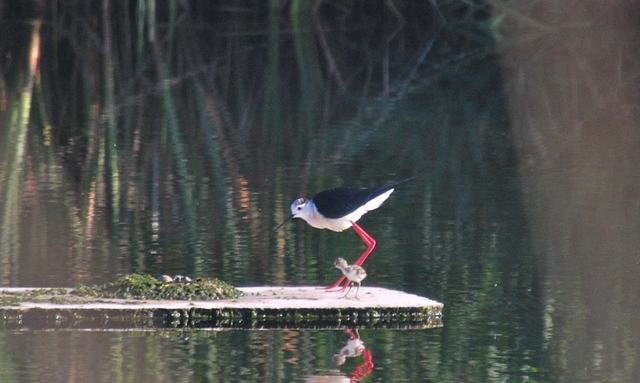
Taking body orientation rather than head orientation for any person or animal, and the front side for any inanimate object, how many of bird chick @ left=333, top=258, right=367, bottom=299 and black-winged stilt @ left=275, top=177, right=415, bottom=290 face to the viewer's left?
2

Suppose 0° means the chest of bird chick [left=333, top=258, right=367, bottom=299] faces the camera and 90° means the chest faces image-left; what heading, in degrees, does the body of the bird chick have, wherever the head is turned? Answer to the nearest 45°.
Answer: approximately 90°

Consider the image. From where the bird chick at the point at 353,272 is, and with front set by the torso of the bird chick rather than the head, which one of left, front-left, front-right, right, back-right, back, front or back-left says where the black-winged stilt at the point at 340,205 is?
right

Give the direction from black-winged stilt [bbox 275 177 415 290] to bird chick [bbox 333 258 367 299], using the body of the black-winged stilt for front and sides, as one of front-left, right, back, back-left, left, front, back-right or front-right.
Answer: left

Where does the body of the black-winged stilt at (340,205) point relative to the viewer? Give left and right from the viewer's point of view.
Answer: facing to the left of the viewer
